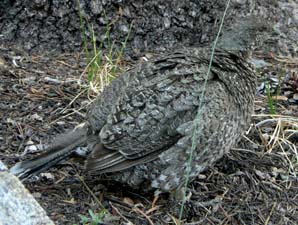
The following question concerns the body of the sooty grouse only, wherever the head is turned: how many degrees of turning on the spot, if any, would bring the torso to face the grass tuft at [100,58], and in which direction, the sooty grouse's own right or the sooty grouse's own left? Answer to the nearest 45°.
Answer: approximately 90° to the sooty grouse's own left

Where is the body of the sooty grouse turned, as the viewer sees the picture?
to the viewer's right
